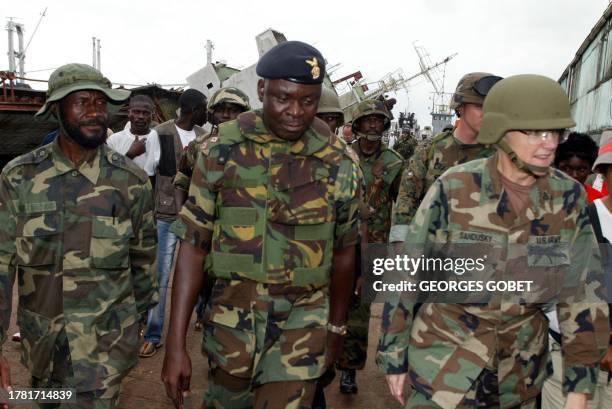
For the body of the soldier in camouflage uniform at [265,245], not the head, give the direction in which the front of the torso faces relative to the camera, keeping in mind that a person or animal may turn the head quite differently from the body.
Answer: toward the camera

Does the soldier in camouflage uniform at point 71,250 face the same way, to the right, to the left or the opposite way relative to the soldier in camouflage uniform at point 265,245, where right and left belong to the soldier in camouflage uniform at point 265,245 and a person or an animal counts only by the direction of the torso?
the same way

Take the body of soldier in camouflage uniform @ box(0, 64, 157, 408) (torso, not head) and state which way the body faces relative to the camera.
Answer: toward the camera

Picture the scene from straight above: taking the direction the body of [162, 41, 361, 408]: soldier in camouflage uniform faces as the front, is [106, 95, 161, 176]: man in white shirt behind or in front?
behind

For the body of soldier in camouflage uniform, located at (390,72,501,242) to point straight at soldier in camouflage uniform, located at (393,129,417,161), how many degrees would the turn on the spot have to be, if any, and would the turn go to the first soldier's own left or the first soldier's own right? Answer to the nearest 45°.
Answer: approximately 135° to the first soldier's own left

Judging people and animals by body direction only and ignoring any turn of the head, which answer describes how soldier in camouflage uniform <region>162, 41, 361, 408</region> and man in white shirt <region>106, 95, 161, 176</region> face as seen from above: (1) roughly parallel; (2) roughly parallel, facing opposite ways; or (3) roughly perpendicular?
roughly parallel

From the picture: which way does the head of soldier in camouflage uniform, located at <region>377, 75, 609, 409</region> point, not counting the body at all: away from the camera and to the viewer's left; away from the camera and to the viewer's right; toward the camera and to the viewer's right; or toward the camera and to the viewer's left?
toward the camera and to the viewer's right

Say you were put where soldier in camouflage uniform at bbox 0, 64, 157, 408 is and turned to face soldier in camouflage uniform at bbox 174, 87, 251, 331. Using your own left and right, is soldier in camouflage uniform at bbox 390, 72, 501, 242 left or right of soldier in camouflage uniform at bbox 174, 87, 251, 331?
right

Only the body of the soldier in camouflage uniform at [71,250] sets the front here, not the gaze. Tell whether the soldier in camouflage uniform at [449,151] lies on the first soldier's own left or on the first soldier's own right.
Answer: on the first soldier's own left

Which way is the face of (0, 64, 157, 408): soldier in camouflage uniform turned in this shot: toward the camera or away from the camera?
toward the camera

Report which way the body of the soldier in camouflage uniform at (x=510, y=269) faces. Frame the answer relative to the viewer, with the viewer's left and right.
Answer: facing the viewer

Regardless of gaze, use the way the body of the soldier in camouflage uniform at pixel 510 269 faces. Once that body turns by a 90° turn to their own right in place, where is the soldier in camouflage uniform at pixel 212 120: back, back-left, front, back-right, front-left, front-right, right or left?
front-right

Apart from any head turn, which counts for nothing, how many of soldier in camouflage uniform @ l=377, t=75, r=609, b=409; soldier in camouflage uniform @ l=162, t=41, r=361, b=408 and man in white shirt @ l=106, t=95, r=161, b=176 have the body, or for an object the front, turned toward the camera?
3

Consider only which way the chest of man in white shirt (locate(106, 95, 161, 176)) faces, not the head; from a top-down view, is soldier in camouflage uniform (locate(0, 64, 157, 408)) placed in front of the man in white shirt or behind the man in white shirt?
in front

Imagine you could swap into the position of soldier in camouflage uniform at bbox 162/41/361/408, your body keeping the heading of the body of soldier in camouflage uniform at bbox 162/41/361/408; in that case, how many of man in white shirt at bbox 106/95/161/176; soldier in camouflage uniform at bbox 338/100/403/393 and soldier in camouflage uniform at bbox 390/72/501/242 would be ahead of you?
0
